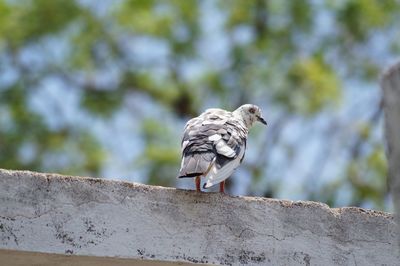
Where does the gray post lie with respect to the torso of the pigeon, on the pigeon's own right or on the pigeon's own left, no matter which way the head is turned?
on the pigeon's own right

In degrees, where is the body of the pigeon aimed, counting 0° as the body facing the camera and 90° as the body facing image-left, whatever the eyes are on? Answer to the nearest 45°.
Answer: approximately 225°
